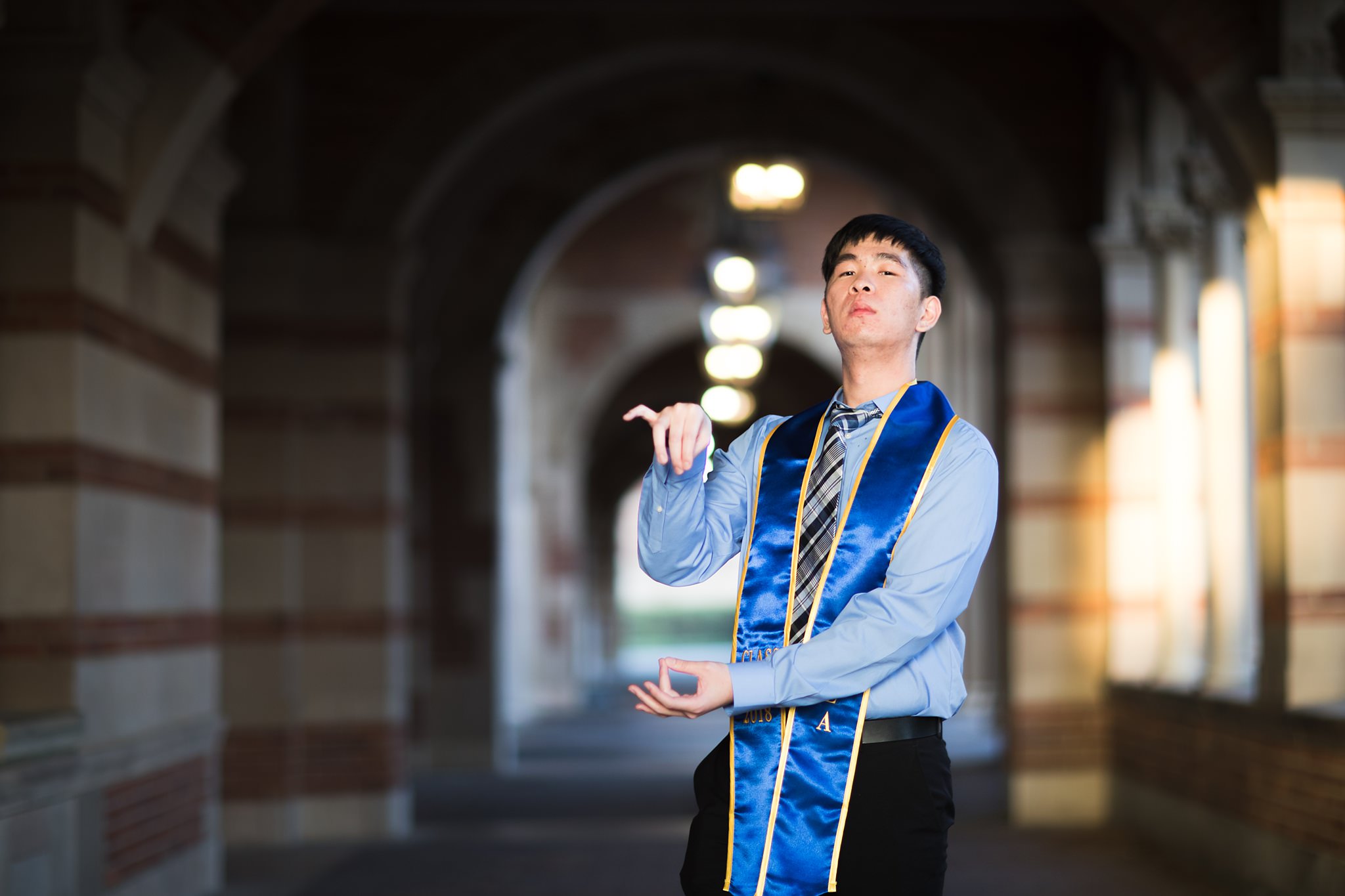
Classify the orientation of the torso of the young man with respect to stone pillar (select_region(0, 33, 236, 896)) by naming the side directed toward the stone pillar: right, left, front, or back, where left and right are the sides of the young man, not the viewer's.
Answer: right

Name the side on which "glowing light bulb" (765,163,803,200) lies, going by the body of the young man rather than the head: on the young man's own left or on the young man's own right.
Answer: on the young man's own right

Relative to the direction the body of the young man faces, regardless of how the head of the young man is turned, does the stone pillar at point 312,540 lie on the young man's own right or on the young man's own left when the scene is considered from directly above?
on the young man's own right

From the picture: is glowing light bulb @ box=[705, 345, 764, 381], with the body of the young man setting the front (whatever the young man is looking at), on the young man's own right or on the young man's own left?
on the young man's own right

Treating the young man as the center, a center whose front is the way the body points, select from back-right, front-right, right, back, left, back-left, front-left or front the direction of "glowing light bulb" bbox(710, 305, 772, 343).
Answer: back-right

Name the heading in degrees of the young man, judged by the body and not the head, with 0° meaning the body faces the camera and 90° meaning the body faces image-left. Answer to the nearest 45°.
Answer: approximately 45°
